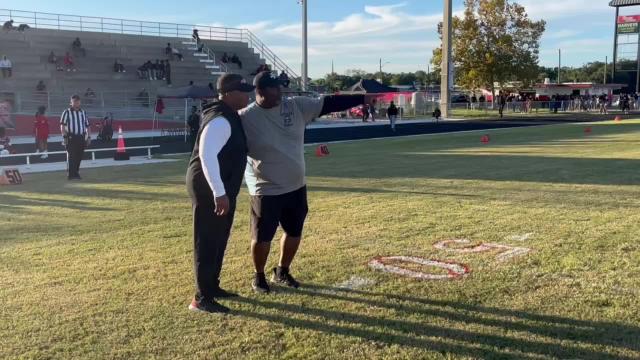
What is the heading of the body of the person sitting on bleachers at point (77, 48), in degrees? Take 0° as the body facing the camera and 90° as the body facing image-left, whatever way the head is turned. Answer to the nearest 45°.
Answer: approximately 315°

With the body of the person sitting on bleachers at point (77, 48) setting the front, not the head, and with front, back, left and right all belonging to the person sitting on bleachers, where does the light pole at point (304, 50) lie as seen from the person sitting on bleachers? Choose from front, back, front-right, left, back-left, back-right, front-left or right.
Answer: front-left

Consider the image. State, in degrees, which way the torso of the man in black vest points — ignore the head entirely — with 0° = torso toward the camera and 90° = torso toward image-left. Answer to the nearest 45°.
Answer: approximately 270°

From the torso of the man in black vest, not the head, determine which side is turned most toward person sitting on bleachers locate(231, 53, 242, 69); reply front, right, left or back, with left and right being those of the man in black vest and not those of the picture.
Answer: left

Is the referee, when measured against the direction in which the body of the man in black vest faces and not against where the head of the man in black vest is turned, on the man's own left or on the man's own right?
on the man's own left

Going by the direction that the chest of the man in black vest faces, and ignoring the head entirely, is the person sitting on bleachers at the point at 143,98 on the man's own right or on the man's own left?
on the man's own left
